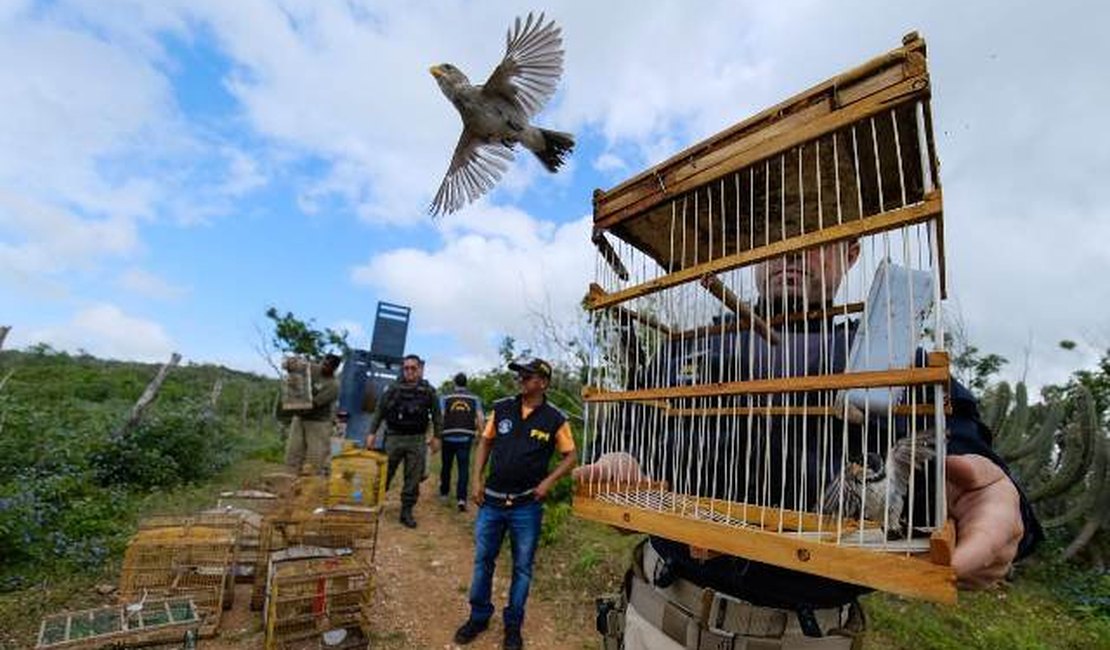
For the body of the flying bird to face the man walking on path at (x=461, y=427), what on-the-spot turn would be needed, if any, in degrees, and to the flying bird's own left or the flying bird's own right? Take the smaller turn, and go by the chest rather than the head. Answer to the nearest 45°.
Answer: approximately 90° to the flying bird's own right

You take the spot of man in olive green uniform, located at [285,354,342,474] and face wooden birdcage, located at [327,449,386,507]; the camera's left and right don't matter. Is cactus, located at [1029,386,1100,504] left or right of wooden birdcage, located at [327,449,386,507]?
left

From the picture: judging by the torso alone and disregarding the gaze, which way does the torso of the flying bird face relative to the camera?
to the viewer's left

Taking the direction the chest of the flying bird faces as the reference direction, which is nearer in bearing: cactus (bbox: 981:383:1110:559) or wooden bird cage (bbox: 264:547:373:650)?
the wooden bird cage

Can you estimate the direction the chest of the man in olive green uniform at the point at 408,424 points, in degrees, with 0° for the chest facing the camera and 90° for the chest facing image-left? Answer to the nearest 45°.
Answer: approximately 0°

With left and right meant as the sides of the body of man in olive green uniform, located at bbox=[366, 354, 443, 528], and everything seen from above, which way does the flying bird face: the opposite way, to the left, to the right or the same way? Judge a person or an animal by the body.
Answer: to the right

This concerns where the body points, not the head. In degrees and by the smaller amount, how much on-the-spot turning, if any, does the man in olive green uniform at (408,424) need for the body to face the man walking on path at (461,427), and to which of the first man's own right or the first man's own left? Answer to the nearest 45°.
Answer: approximately 135° to the first man's own left

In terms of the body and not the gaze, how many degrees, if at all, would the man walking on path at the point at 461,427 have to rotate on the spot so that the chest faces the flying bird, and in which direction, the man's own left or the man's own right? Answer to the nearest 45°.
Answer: approximately 180°

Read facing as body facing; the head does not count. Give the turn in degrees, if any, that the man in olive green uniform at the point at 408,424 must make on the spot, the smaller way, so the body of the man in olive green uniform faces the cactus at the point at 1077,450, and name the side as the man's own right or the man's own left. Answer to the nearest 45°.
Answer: approximately 90° to the man's own left
